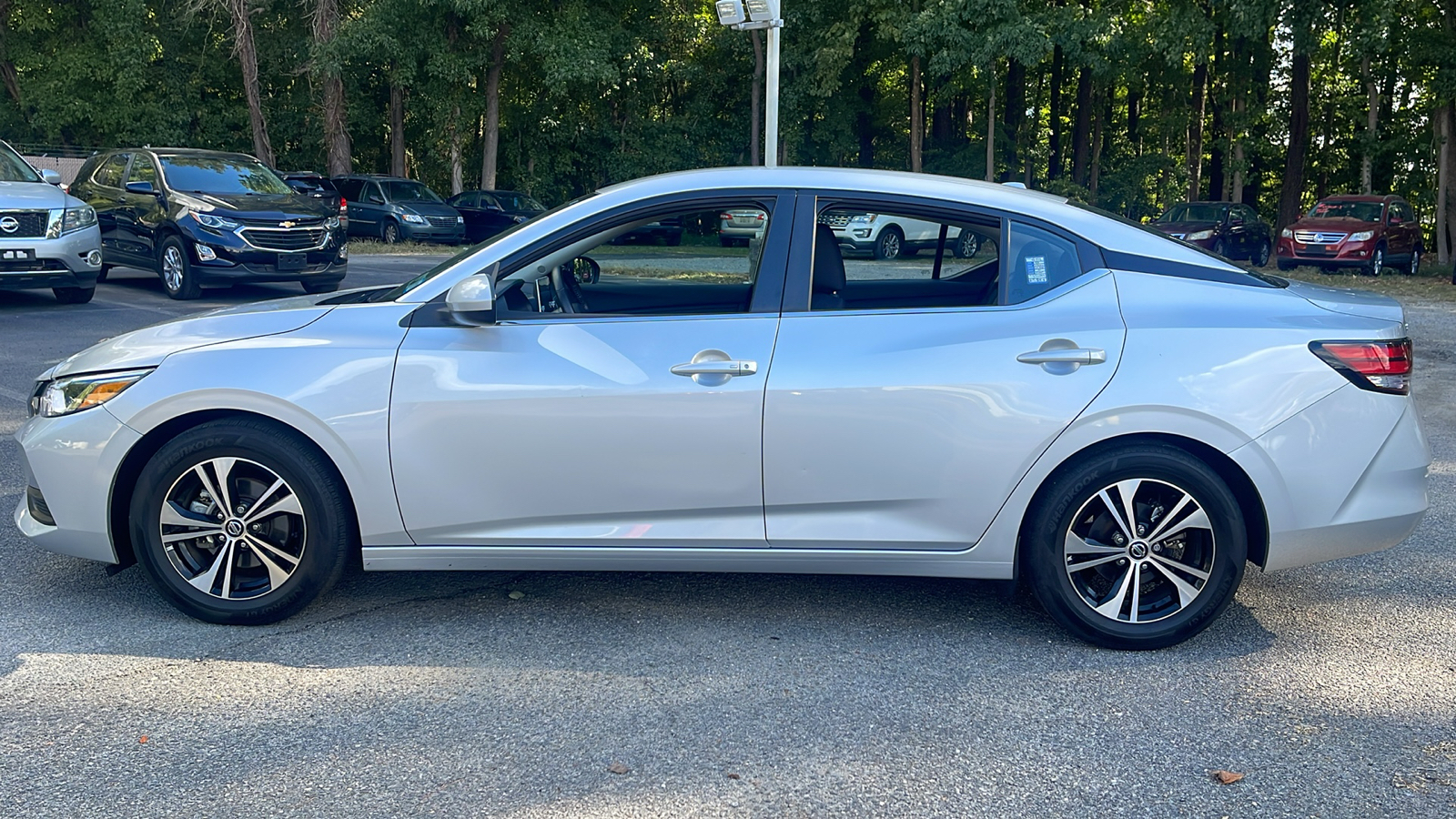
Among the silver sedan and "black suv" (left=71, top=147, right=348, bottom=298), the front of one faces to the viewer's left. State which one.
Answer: the silver sedan

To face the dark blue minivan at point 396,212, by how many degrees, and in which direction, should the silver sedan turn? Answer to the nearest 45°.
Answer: approximately 90° to its right

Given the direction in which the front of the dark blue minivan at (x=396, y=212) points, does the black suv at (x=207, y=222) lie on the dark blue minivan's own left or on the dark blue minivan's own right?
on the dark blue minivan's own right

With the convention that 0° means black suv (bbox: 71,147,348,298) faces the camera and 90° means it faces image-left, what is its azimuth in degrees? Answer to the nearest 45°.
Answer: approximately 315°

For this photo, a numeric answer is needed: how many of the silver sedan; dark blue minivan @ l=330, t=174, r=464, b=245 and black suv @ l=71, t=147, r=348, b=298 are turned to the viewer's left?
1

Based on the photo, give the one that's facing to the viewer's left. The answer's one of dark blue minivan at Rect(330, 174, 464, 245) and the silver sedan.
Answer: the silver sedan

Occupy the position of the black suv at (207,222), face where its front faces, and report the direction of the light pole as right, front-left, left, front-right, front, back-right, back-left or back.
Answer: front-left

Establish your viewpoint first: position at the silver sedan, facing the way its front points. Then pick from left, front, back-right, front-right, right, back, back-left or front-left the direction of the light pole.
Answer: right

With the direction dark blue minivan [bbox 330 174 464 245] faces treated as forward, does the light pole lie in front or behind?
in front

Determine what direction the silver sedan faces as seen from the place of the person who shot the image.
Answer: facing to the left of the viewer

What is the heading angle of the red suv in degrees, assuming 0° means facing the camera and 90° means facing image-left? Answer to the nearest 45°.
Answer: approximately 45°

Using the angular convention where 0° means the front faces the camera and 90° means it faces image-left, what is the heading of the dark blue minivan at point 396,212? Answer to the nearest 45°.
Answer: approximately 315°

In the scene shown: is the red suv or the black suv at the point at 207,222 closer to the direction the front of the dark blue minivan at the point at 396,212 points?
the red suv
